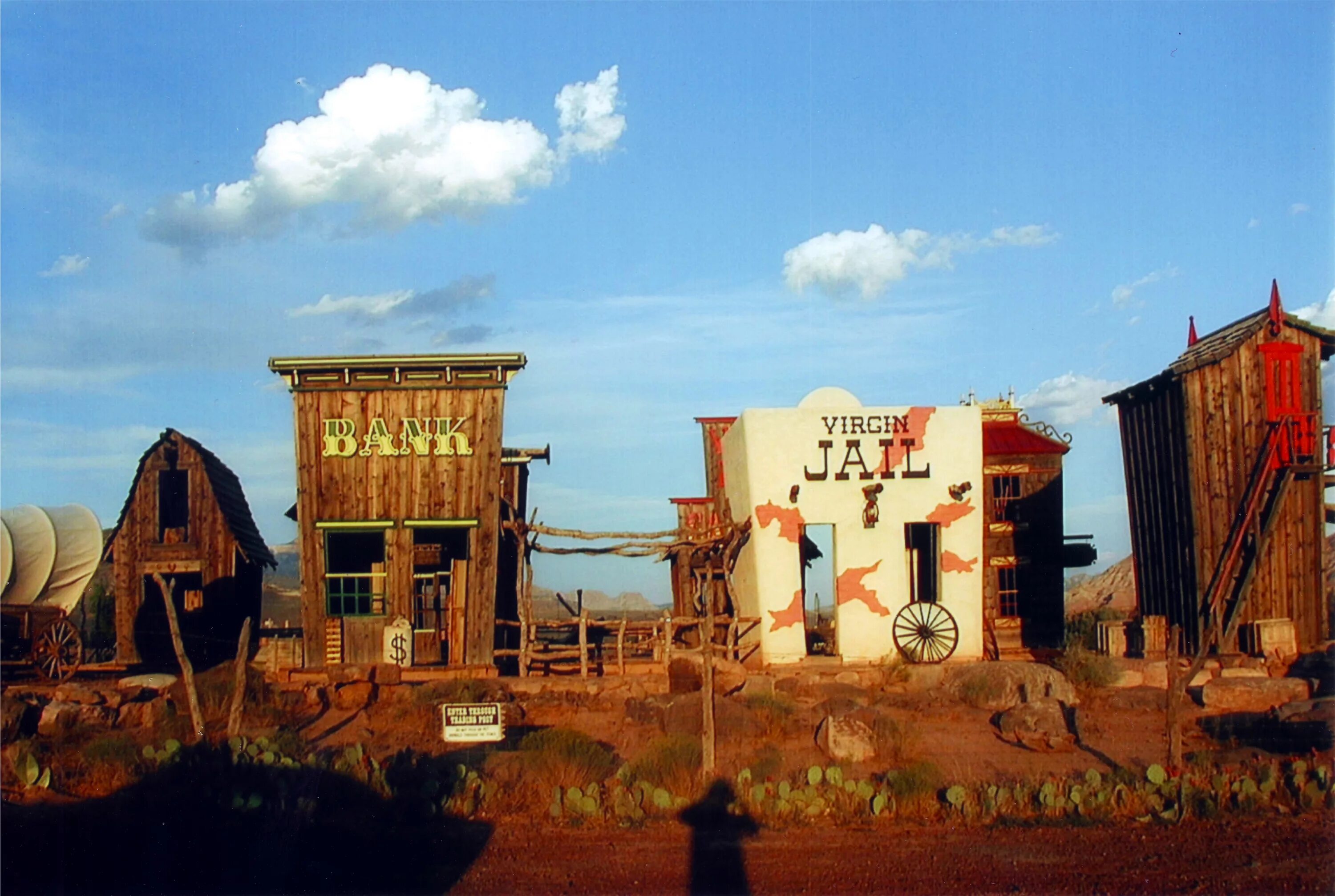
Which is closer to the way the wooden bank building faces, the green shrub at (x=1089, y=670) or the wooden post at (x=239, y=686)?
the wooden post

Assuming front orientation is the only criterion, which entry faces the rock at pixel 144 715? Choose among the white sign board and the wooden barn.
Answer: the wooden barn

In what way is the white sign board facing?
toward the camera

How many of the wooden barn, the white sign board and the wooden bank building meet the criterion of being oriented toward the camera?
3

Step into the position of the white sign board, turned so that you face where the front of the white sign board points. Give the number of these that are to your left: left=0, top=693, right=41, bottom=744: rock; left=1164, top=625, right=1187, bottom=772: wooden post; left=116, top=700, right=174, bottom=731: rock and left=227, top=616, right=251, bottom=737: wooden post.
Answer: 1

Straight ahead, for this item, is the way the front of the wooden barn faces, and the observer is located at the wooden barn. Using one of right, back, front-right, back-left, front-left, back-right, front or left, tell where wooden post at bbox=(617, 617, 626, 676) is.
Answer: front-left

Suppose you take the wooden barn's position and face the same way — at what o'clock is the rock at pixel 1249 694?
The rock is roughly at 10 o'clock from the wooden barn.

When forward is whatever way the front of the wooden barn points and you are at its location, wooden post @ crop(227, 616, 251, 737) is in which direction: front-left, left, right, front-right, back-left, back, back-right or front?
front

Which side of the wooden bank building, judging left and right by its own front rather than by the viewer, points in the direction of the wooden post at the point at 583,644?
left

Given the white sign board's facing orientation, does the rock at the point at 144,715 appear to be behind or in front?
behind

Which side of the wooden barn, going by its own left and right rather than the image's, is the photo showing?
front

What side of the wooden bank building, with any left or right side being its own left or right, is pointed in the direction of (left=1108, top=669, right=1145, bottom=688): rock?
left

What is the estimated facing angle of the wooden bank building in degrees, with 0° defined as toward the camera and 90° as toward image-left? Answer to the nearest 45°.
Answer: approximately 0°

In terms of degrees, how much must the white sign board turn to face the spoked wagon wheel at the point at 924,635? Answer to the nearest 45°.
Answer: approximately 135° to its left
